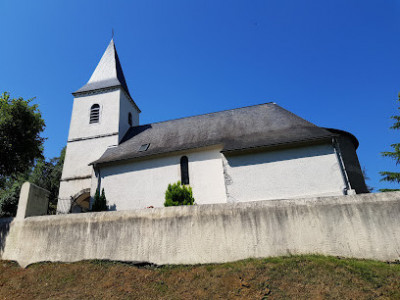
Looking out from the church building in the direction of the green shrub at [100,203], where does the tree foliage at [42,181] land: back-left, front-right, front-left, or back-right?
front-right

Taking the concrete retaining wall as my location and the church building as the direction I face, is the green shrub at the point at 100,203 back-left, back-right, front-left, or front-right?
front-left

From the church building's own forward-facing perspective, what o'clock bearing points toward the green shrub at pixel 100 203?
The green shrub is roughly at 12 o'clock from the church building.

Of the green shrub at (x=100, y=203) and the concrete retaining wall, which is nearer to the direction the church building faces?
the green shrub

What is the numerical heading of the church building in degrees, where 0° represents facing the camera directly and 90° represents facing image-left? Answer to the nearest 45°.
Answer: approximately 90°

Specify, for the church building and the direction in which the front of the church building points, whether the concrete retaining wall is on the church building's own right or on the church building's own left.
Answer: on the church building's own left

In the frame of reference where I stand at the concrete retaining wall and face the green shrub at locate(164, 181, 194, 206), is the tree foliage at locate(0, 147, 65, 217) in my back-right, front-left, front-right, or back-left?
front-left

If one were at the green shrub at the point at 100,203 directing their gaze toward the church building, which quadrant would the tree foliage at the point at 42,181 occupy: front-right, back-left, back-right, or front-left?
back-left

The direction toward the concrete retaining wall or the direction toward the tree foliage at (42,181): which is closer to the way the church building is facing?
the concrete retaining wall

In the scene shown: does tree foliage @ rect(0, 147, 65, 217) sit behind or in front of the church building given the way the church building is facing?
in front
